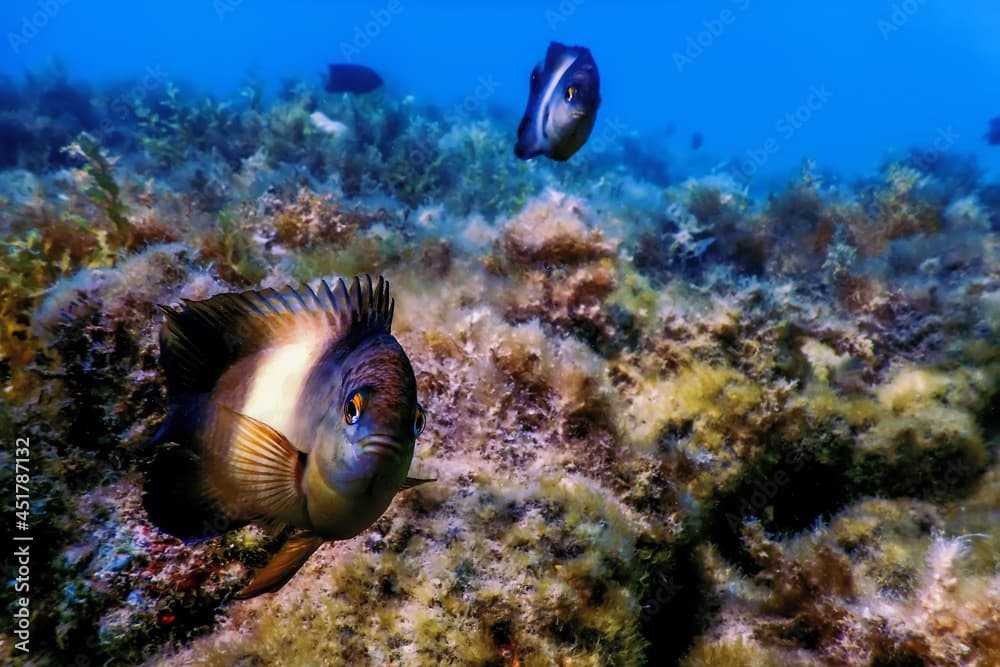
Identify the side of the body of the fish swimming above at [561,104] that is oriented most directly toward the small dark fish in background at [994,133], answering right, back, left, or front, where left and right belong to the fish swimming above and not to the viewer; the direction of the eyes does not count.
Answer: left

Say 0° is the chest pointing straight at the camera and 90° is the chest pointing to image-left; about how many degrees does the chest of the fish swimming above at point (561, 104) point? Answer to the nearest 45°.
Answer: approximately 315°

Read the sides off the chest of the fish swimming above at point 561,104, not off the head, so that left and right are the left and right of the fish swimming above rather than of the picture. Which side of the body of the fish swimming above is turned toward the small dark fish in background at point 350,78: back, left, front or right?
back

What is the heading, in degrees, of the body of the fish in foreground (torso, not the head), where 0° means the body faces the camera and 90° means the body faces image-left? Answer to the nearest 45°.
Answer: approximately 315°

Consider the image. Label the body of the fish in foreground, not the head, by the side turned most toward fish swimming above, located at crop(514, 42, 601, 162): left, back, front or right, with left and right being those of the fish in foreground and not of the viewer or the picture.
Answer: left

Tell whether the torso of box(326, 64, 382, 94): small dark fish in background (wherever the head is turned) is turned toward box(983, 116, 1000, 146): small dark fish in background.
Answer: yes

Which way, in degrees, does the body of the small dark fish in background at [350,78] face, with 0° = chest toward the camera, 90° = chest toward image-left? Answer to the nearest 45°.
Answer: approximately 270°
